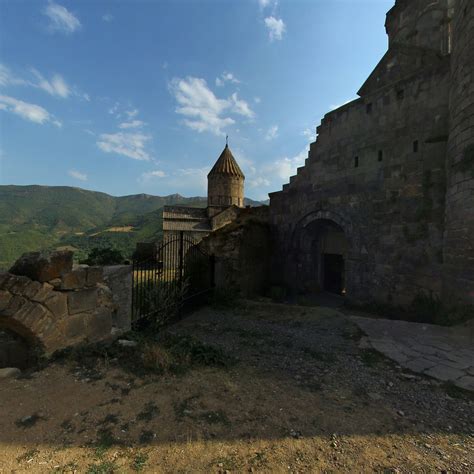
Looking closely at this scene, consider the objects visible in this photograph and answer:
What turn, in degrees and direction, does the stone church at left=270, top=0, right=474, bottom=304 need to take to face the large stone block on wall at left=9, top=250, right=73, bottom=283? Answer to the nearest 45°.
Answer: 0° — it already faces it

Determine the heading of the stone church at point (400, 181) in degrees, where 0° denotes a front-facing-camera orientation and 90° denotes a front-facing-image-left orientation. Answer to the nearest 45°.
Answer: approximately 45°

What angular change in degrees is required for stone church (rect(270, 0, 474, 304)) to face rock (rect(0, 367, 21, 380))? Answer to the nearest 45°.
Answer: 0° — it already faces it

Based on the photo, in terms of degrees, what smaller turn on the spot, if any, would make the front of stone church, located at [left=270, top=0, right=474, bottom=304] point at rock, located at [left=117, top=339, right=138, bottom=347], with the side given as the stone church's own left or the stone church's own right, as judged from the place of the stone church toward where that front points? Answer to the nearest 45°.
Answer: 0° — it already faces it

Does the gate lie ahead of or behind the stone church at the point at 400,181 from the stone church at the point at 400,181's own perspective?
ahead

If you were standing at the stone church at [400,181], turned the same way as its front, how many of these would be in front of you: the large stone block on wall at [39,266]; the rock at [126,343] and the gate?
3

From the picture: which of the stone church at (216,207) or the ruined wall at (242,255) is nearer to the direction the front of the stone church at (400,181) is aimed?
the ruined wall

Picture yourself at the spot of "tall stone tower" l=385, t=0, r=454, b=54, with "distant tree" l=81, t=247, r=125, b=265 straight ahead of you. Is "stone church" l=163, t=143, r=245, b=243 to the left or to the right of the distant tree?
right

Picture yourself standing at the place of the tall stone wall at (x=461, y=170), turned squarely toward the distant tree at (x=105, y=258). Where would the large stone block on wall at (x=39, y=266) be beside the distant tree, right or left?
left

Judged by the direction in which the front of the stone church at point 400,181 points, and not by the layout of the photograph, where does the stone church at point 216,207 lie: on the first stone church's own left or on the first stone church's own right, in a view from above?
on the first stone church's own right

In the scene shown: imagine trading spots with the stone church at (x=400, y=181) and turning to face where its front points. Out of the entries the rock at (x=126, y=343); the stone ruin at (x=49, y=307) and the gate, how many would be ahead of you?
3
